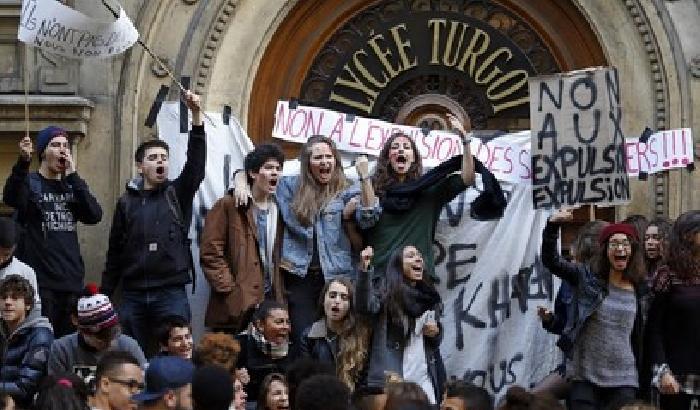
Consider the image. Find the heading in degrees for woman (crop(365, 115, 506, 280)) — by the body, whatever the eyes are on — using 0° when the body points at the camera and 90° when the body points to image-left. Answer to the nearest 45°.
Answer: approximately 0°

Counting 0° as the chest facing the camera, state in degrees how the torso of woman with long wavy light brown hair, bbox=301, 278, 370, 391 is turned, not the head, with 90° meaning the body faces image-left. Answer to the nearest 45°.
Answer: approximately 0°

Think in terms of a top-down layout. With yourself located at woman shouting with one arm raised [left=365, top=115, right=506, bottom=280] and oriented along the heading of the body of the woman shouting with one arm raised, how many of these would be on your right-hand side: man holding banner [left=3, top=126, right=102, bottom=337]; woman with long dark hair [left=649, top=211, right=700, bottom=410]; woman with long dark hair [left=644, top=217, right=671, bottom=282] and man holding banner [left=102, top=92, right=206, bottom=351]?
2

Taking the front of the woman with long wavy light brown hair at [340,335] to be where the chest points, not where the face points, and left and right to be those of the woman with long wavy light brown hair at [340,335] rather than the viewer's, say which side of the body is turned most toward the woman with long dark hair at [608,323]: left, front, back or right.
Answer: left

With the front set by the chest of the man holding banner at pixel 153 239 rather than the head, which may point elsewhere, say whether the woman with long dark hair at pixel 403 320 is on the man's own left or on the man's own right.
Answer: on the man's own left

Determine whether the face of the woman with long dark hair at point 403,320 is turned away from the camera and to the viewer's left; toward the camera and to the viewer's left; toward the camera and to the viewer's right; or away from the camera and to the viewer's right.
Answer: toward the camera and to the viewer's right

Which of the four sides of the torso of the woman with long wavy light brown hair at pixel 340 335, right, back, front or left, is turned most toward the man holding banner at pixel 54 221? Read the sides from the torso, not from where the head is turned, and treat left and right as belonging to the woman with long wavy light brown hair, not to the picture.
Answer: right

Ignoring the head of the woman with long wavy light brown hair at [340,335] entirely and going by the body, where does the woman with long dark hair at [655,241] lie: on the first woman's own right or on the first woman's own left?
on the first woman's own left

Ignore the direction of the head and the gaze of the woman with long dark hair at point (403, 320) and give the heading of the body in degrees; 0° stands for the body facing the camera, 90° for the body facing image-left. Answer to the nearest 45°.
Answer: approximately 315°

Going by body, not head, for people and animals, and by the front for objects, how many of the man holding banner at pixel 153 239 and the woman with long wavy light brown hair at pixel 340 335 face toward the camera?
2
